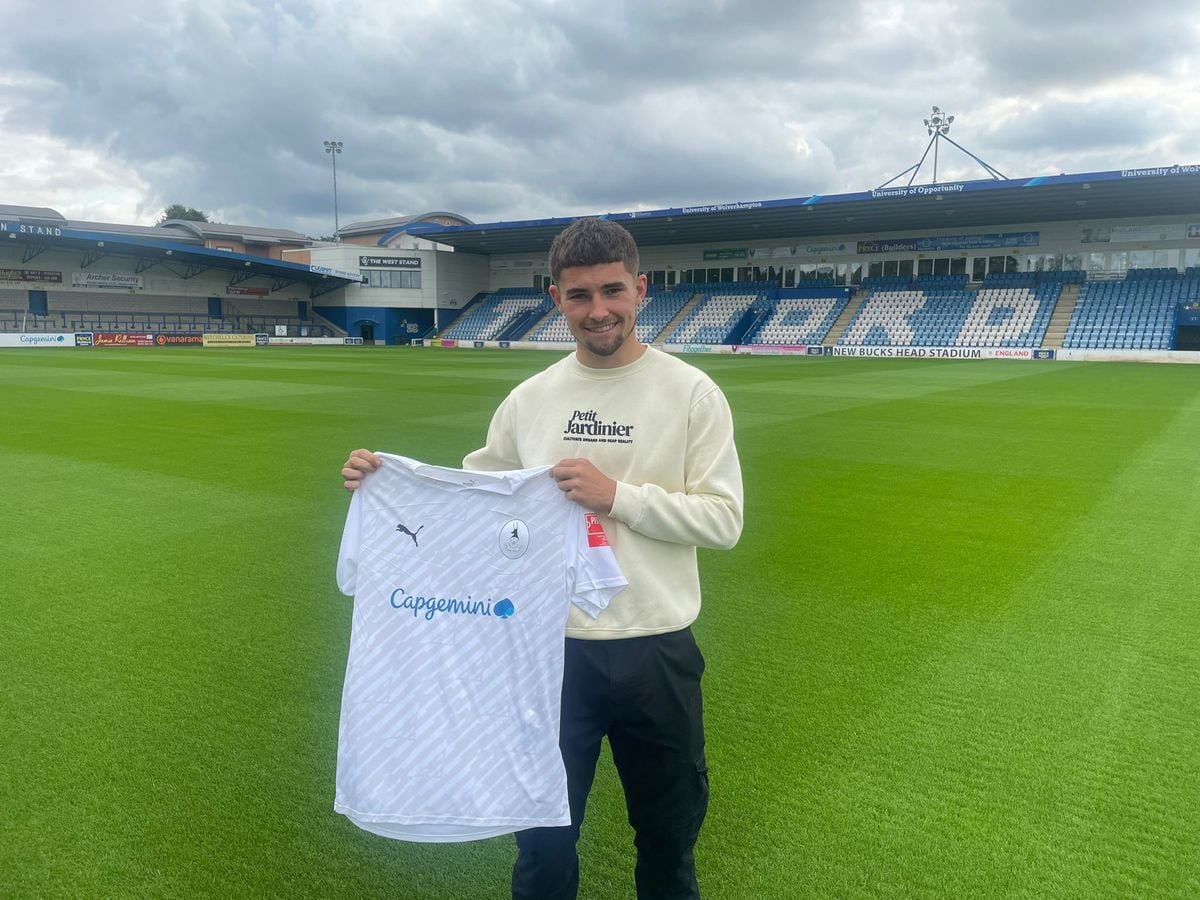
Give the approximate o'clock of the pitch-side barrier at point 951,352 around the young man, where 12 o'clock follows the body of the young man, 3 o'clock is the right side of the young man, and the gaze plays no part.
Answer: The pitch-side barrier is roughly at 7 o'clock from the young man.

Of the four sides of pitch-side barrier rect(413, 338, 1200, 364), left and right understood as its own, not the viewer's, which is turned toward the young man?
front

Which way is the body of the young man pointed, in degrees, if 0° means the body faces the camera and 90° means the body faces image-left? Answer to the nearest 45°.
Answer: approximately 0°

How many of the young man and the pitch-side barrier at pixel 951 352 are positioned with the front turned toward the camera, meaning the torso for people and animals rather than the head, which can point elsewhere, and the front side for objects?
2
